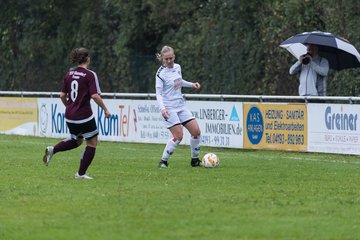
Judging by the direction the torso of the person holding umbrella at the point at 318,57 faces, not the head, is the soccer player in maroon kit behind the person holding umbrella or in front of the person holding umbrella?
in front

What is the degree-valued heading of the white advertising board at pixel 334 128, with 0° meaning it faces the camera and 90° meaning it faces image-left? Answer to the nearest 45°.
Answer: approximately 0°

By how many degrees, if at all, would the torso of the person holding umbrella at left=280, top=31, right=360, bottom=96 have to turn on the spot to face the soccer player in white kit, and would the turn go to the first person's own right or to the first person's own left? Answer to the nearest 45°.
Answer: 0° — they already face them

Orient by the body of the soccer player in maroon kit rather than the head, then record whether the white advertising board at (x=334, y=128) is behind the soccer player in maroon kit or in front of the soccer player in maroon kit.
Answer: in front

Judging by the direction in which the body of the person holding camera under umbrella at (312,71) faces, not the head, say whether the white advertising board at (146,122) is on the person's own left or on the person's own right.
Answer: on the person's own right

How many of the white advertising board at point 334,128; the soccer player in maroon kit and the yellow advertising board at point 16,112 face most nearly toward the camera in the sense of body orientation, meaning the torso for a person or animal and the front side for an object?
2

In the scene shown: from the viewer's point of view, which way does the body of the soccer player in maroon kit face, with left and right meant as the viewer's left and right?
facing away from the viewer and to the right of the viewer

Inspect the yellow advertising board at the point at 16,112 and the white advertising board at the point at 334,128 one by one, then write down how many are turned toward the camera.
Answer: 2

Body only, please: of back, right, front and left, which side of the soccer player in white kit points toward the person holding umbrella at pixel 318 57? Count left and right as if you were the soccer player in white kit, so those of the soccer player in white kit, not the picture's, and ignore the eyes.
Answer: left

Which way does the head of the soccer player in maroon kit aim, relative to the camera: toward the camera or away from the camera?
away from the camera

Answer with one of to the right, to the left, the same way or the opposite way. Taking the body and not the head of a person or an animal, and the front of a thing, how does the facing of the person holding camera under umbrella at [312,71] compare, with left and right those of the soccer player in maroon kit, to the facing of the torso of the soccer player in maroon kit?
the opposite way

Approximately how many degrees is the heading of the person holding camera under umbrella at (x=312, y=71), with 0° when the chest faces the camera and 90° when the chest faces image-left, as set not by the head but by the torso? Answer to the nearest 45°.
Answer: approximately 45°

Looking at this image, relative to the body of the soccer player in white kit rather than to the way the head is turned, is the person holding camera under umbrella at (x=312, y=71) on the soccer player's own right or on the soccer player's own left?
on the soccer player's own left

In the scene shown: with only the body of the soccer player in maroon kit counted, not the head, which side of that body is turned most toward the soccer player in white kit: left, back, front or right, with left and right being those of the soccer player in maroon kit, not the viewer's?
front
